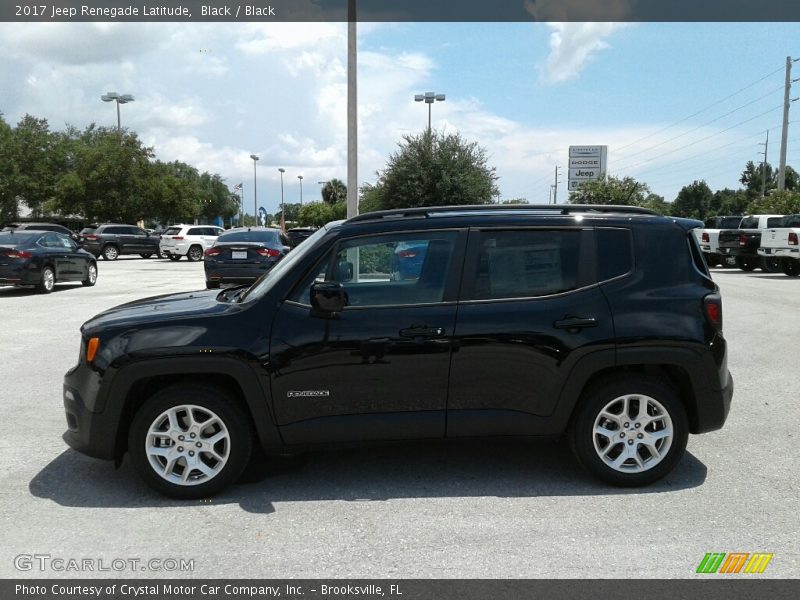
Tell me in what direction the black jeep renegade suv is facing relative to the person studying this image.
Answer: facing to the left of the viewer

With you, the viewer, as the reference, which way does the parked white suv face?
facing away from the viewer and to the right of the viewer

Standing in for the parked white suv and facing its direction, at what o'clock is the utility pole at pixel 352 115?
The utility pole is roughly at 4 o'clock from the parked white suv.

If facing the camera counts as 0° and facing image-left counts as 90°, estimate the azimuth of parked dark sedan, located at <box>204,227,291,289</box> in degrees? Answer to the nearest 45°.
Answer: approximately 225°

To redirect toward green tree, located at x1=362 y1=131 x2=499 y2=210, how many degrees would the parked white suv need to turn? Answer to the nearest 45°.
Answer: approximately 90° to its right

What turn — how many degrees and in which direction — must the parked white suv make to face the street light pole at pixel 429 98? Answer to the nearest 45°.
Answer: approximately 45° to its right

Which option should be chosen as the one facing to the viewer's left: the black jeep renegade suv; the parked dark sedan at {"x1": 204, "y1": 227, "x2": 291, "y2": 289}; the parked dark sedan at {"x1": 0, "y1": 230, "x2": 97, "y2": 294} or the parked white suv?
the black jeep renegade suv

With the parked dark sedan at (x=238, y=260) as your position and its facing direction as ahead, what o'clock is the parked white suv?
The parked white suv is roughly at 10 o'clock from the parked dark sedan.

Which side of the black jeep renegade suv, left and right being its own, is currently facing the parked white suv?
right

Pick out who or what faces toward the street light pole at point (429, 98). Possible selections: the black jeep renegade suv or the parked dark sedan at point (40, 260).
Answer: the parked dark sedan

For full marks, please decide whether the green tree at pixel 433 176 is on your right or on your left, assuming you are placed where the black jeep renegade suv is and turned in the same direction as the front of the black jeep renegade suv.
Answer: on your right
